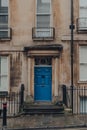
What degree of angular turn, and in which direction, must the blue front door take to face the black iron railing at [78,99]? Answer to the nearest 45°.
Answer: approximately 90° to its left

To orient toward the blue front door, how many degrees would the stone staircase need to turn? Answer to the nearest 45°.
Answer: approximately 180°

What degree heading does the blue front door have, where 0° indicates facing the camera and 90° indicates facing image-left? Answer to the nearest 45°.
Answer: approximately 0°

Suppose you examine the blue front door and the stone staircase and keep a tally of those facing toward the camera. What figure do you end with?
2

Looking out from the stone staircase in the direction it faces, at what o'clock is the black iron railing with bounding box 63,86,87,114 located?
The black iron railing is roughly at 8 o'clock from the stone staircase.

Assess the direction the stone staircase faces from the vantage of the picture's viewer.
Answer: facing the viewer

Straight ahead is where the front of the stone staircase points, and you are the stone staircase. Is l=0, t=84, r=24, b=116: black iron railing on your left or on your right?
on your right

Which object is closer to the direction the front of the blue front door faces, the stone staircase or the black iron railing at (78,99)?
the stone staircase

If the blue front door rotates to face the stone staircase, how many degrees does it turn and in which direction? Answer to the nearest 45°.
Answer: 0° — it already faces it

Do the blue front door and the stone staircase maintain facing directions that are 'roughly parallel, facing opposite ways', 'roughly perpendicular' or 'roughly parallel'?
roughly parallel

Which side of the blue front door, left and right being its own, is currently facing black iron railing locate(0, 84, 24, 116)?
right

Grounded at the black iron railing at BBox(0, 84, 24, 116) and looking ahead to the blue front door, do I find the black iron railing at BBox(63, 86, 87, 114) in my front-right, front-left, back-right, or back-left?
front-right
